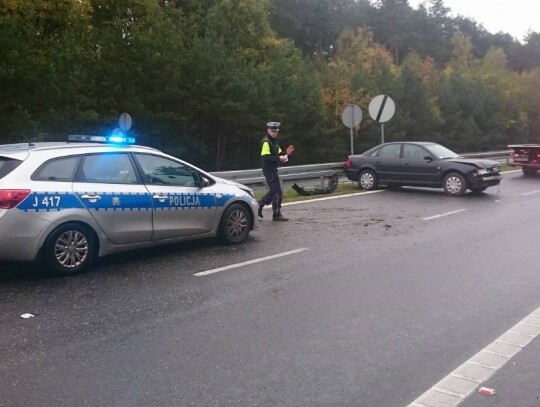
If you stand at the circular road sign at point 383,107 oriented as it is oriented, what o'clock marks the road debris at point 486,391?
The road debris is roughly at 12 o'clock from the circular road sign.

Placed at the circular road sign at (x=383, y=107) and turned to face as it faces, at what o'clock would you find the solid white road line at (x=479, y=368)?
The solid white road line is roughly at 12 o'clock from the circular road sign.

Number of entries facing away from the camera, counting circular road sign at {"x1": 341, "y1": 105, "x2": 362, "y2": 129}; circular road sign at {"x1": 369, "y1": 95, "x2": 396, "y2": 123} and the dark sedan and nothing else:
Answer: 1

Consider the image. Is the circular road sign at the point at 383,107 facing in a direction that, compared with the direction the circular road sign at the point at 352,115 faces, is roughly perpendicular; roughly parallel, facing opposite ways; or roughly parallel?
roughly parallel, facing opposite ways

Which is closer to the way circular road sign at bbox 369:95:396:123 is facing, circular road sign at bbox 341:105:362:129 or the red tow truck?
the circular road sign

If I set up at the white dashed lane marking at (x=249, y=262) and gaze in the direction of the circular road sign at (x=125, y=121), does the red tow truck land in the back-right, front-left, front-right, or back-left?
front-right

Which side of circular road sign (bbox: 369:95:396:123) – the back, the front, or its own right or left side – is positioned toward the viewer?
front

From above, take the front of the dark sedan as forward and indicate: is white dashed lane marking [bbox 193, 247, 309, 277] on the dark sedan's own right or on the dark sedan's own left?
on the dark sedan's own right

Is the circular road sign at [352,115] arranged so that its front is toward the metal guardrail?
no

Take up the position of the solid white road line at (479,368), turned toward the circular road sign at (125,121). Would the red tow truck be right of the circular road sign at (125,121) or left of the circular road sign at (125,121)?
right

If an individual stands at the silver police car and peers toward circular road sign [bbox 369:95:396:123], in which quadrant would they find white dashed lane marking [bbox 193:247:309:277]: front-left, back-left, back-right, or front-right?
front-right

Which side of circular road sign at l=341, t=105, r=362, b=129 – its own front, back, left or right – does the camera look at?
back

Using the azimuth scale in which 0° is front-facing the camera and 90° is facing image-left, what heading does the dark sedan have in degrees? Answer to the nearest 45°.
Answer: approximately 315°
